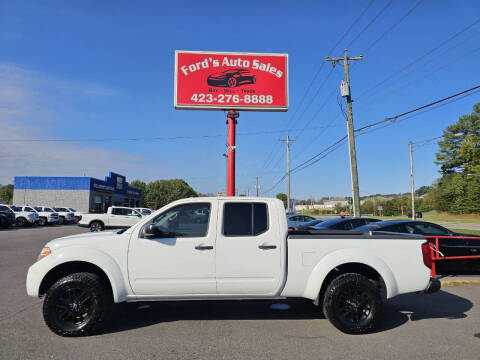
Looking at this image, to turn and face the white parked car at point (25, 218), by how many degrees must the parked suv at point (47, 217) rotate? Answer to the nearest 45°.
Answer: approximately 90° to its right

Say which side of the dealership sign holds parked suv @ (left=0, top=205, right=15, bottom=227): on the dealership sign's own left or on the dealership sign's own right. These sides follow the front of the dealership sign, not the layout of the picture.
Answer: on the dealership sign's own right

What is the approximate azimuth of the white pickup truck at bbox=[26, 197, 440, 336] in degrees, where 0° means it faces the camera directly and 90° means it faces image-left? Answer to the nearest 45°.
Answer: approximately 90°

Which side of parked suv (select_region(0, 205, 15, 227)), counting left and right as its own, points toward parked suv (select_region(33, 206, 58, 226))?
left

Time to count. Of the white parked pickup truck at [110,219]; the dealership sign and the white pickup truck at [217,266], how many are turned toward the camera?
1

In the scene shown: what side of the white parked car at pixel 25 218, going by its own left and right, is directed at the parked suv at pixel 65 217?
left

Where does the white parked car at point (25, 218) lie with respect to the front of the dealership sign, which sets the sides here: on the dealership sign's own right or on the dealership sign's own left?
on the dealership sign's own right

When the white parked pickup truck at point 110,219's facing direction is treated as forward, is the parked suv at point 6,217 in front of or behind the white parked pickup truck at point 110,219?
behind

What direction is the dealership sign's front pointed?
toward the camera

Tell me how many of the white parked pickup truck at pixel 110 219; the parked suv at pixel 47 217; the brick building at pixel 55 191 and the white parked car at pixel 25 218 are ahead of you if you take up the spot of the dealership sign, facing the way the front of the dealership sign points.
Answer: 0

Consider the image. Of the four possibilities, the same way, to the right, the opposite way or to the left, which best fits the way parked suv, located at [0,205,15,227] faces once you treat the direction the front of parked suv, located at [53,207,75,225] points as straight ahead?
the same way

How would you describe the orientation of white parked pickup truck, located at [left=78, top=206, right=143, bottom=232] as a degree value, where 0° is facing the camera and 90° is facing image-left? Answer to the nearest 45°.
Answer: approximately 270°

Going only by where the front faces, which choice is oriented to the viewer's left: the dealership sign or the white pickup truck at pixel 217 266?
the white pickup truck

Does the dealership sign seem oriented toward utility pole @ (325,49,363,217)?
no
